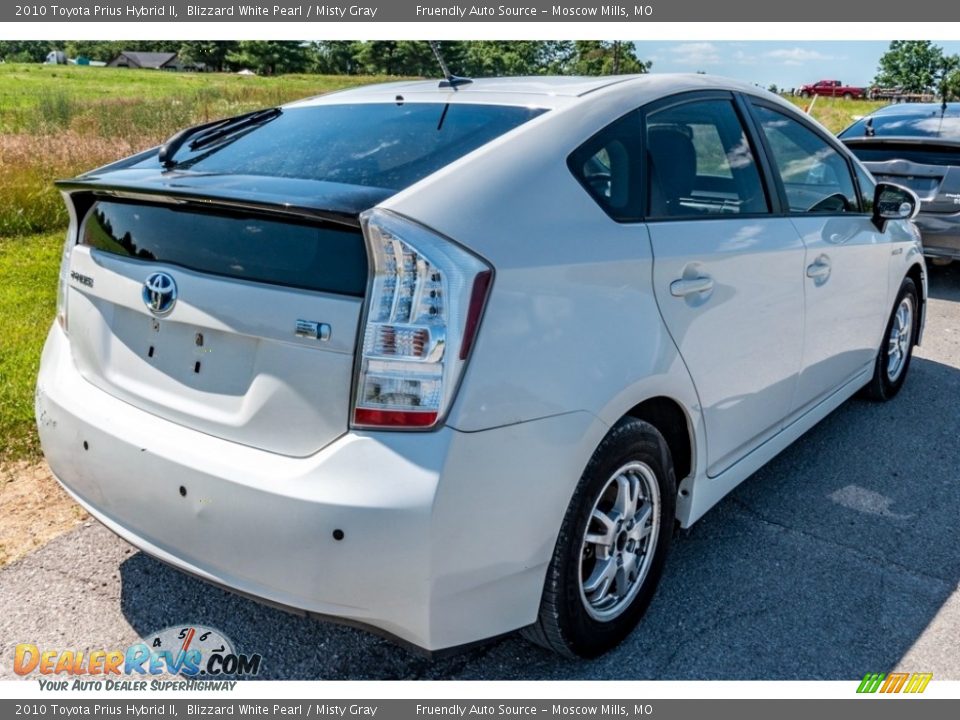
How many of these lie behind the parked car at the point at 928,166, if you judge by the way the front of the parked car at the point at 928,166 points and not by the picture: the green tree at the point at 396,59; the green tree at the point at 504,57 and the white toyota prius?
1

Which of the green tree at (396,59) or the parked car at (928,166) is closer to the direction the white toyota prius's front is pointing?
the parked car

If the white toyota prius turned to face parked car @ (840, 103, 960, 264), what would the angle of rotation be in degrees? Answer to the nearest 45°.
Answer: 0° — it already faces it

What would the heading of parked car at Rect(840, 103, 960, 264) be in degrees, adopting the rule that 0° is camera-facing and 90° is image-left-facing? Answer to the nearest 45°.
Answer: approximately 180°

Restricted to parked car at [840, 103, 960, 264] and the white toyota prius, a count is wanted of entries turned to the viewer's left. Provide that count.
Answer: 0

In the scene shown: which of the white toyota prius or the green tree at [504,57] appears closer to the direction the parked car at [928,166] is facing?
the green tree

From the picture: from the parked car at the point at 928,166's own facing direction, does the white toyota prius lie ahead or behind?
behind

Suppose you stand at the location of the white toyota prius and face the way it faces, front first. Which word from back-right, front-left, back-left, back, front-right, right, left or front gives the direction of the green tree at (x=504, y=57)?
front-left

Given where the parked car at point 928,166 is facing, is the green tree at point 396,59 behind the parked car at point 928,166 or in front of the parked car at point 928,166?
in front

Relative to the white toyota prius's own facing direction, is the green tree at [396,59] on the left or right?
on its left

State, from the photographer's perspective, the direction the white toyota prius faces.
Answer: facing away from the viewer and to the right of the viewer
